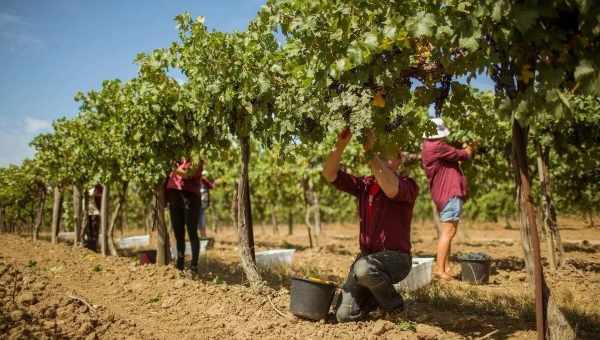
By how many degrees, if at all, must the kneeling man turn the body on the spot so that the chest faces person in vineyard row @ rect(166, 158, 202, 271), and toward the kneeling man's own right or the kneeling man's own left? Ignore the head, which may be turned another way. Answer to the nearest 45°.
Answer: approximately 90° to the kneeling man's own right

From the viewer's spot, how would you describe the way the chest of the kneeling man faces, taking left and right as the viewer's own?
facing the viewer and to the left of the viewer
